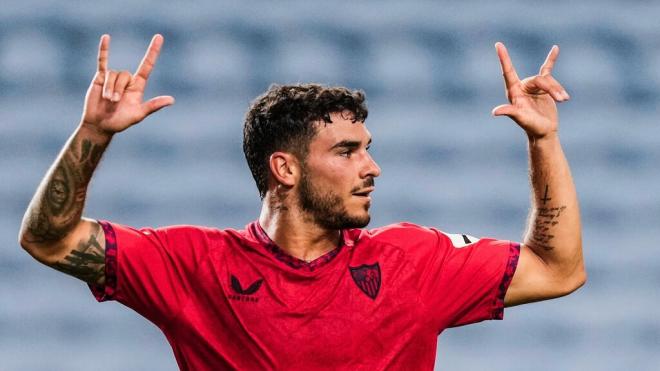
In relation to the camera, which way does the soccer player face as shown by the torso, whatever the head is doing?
toward the camera

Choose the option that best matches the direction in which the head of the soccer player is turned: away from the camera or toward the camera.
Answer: toward the camera
